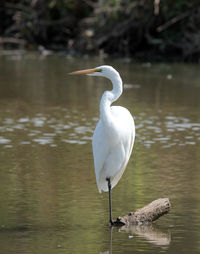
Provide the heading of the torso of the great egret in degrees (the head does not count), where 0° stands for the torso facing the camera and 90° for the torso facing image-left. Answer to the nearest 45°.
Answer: approximately 45°
